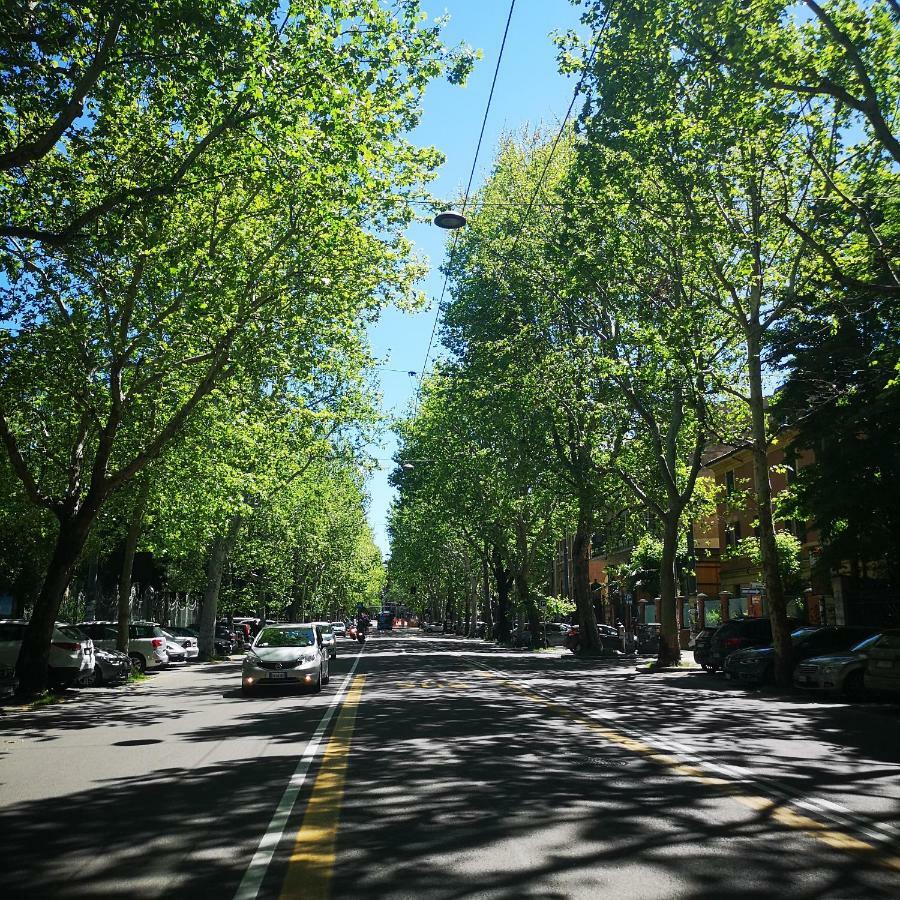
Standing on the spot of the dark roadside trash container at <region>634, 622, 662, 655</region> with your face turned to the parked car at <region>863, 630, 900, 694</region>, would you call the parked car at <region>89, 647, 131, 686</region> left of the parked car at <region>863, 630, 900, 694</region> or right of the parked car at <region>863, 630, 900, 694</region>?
right

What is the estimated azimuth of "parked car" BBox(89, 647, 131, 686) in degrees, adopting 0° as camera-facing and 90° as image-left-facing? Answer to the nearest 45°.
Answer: approximately 315°

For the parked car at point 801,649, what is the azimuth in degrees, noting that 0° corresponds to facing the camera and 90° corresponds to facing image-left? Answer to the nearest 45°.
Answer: approximately 45°

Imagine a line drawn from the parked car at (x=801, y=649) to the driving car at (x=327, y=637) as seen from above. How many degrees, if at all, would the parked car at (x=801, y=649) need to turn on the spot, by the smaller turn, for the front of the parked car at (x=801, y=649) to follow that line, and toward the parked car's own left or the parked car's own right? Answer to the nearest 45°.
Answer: approximately 45° to the parked car's own right
